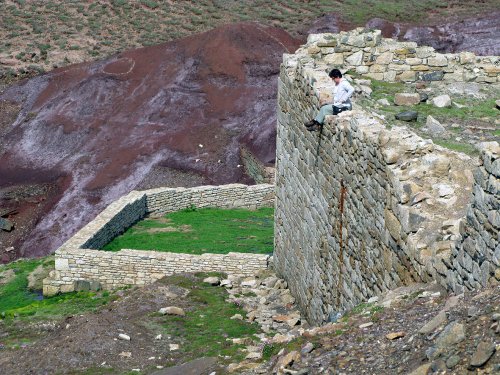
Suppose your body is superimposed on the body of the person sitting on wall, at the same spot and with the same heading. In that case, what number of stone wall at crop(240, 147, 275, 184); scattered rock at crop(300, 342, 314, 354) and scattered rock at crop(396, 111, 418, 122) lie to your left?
1

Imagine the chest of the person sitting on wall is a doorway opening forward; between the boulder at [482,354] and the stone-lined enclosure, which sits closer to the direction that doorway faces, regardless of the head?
the stone-lined enclosure

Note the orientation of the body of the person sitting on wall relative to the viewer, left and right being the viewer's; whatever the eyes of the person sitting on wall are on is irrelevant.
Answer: facing to the left of the viewer

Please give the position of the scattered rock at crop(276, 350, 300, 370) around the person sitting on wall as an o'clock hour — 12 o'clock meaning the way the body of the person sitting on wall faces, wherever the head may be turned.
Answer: The scattered rock is roughly at 9 o'clock from the person sitting on wall.

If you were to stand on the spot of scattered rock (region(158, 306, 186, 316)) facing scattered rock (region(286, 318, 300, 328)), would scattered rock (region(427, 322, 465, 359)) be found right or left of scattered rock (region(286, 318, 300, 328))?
right

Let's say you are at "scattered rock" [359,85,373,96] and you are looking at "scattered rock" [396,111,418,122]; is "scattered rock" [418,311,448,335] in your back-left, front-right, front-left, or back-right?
front-right

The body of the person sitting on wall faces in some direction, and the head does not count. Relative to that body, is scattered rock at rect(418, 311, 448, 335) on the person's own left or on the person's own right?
on the person's own left

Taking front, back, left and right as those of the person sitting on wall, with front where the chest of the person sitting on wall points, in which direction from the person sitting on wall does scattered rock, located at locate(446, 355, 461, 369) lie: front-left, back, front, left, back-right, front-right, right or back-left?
left

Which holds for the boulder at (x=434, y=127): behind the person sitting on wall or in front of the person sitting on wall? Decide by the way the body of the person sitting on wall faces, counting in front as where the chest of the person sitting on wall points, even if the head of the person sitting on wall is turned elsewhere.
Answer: behind
